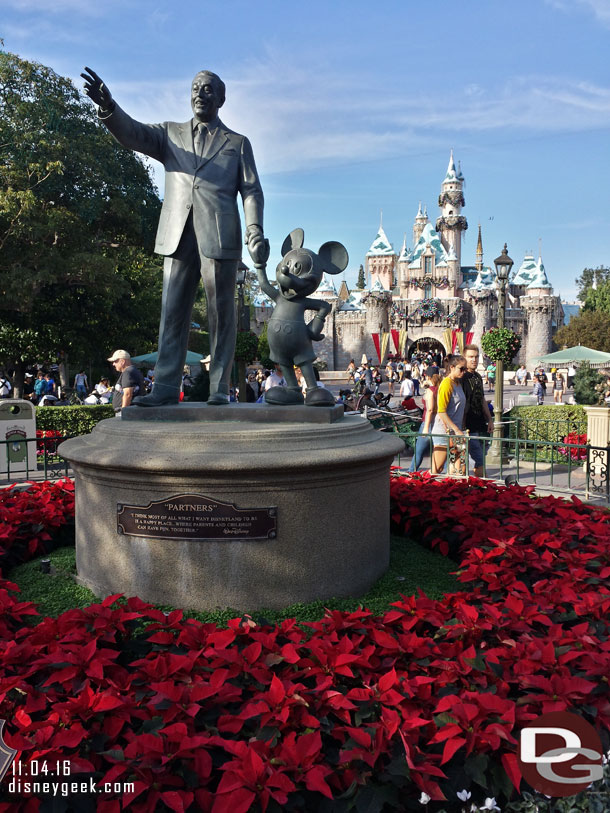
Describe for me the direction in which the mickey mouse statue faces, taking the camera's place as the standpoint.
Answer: facing the viewer and to the left of the viewer

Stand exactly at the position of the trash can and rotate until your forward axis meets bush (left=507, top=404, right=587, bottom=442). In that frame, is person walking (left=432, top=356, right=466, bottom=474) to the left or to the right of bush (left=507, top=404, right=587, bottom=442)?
right

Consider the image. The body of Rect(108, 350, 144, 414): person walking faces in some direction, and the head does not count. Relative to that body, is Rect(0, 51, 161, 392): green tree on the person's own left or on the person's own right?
on the person's own right

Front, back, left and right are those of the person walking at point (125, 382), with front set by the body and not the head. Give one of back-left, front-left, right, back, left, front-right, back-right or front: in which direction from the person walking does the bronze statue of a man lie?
left

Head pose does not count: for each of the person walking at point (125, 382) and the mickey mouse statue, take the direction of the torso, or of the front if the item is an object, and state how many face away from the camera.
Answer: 0

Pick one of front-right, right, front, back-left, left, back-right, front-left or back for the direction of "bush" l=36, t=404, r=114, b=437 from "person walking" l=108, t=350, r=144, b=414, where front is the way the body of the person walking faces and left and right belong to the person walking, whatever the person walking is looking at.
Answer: right
